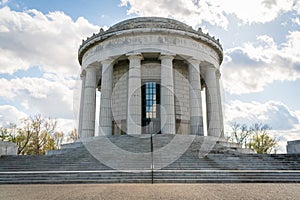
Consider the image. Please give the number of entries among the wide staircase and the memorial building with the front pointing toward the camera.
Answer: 2

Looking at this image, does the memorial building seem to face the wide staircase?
yes

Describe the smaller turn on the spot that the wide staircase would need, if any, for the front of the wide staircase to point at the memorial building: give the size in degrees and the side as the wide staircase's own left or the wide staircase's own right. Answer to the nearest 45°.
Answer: approximately 180°

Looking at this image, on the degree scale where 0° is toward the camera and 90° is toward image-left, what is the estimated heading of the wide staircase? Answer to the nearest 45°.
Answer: approximately 0°

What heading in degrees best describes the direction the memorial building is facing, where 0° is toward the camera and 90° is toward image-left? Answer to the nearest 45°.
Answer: approximately 0°
